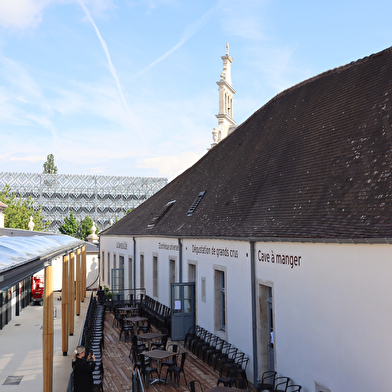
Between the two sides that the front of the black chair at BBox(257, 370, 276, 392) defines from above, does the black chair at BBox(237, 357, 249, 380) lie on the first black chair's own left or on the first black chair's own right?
on the first black chair's own right

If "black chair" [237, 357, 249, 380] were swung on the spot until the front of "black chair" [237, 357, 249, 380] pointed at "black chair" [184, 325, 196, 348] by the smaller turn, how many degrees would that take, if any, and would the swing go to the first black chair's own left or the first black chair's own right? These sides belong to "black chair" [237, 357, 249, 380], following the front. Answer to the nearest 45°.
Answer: approximately 90° to the first black chair's own right

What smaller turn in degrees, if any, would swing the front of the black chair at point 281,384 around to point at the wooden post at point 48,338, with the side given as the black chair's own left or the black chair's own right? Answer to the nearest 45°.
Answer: approximately 45° to the black chair's own right

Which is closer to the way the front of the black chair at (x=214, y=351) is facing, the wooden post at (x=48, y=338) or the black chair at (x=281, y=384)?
the wooden post

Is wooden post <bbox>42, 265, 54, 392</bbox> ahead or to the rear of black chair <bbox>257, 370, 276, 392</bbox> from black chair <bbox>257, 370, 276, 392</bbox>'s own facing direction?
ahead

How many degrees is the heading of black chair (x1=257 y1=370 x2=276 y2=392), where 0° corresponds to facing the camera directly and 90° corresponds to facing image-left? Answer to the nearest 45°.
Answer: approximately 45°
